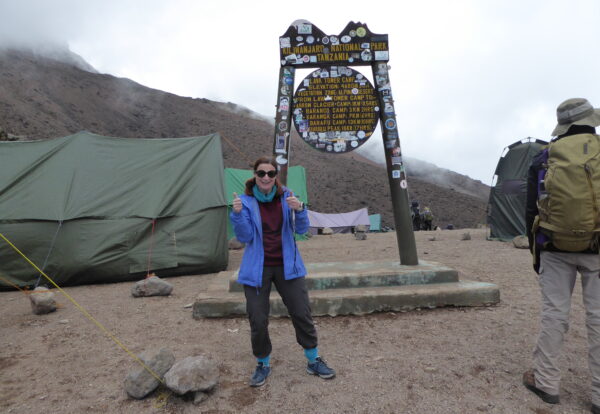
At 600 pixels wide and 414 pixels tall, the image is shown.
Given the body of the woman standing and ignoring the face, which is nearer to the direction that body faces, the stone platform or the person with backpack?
the person with backpack

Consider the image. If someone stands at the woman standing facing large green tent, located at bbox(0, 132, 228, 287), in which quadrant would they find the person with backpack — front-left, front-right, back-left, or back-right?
back-right

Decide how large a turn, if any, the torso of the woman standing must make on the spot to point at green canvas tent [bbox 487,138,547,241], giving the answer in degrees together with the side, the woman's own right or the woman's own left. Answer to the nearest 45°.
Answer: approximately 135° to the woman's own left

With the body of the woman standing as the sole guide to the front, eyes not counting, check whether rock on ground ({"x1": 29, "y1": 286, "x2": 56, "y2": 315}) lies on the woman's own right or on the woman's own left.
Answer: on the woman's own right

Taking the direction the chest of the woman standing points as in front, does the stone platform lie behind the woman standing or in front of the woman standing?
behind

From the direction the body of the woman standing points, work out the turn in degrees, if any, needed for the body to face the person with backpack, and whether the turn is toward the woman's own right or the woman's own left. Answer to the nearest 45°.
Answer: approximately 90° to the woman's own left

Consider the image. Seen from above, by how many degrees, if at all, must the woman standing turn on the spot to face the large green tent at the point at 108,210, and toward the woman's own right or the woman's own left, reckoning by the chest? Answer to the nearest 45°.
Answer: approximately 135° to the woman's own right

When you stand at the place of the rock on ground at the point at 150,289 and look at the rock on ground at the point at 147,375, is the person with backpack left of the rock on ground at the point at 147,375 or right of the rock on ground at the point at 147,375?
left

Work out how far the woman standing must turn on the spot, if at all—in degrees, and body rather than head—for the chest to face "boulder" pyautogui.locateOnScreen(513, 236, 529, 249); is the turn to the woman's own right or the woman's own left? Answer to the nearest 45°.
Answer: approximately 135° to the woman's own left

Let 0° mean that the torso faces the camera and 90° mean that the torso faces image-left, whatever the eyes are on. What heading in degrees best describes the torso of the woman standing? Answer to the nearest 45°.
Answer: approximately 0°
